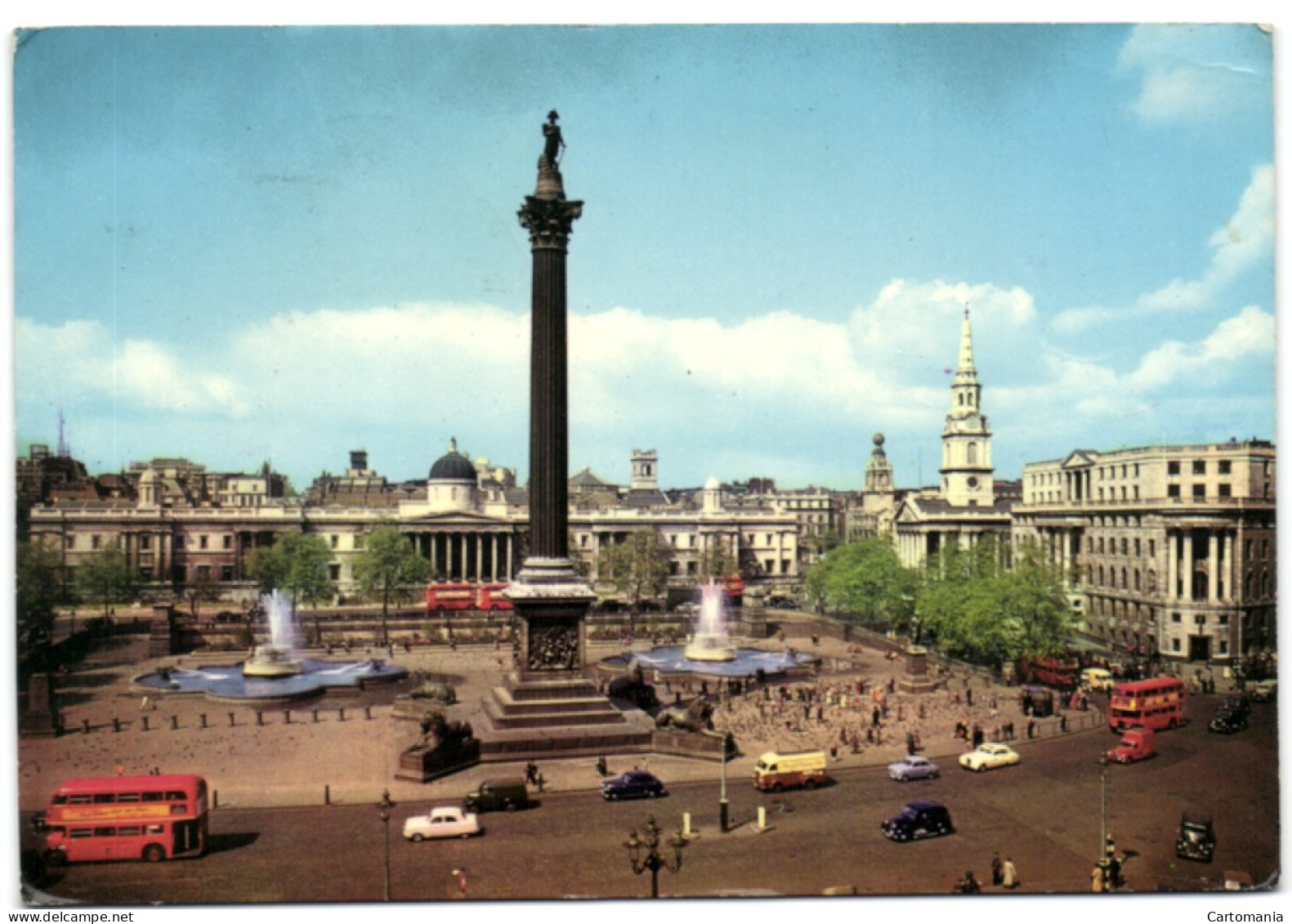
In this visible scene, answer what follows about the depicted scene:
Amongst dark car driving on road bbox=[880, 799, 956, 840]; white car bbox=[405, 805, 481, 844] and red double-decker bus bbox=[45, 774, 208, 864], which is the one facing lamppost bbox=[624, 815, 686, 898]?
the dark car driving on road

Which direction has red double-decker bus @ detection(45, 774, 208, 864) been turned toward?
to the viewer's left

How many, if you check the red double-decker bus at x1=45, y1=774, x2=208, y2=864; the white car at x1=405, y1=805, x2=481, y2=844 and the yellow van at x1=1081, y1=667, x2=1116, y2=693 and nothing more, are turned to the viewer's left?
2

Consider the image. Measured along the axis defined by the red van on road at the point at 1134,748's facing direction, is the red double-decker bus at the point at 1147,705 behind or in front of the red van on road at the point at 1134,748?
behind

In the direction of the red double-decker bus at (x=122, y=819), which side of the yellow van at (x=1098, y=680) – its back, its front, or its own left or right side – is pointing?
right

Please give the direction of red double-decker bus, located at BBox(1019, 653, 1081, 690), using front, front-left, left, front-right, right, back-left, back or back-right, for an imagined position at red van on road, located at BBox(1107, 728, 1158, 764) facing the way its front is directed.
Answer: back-right

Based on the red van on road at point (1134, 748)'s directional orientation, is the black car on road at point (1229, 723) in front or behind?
behind

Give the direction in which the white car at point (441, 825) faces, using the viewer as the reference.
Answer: facing to the left of the viewer

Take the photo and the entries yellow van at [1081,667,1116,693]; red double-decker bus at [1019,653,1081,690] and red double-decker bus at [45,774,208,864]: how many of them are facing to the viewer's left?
1

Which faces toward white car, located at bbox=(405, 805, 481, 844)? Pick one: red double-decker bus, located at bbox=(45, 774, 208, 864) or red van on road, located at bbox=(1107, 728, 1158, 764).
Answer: the red van on road

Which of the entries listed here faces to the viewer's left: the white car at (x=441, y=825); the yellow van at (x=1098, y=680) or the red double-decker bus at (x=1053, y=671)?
the white car

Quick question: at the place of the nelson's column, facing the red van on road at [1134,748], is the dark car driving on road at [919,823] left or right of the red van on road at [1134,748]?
right

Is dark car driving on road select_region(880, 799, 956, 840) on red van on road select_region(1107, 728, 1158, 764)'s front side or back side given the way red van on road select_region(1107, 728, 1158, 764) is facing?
on the front side

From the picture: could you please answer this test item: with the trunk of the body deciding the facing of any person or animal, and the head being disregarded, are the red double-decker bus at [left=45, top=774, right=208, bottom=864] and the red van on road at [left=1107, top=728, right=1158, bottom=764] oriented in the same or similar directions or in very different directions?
same or similar directions

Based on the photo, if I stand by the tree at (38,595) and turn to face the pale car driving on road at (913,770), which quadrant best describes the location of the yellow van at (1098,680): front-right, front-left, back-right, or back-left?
front-left

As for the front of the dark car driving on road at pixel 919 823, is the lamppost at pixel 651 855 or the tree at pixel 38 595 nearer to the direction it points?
the lamppost

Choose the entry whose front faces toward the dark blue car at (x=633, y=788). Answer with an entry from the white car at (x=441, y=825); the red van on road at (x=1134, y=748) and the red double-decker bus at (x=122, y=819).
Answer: the red van on road

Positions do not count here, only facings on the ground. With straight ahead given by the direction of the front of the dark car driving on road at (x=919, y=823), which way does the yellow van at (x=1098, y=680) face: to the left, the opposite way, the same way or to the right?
to the left
